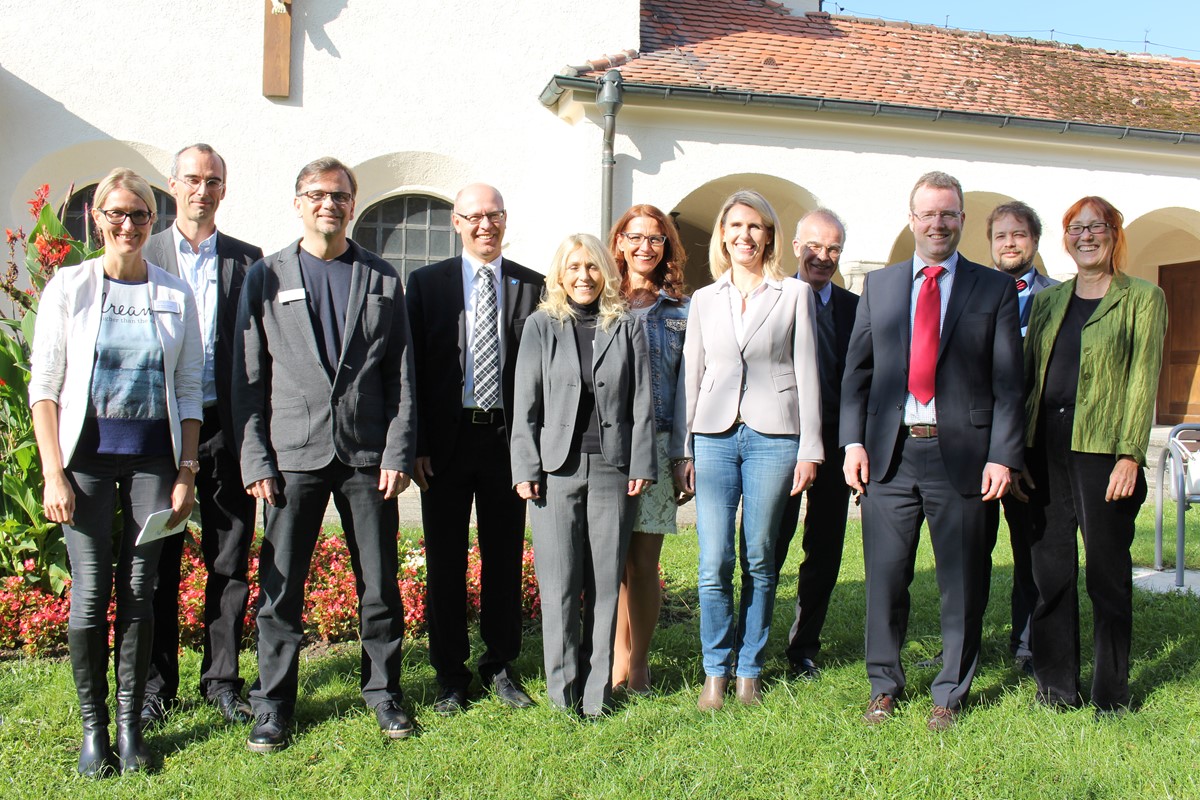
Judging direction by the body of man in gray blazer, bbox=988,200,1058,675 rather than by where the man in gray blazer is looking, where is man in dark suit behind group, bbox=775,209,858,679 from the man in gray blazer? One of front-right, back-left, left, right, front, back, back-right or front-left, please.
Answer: front-right

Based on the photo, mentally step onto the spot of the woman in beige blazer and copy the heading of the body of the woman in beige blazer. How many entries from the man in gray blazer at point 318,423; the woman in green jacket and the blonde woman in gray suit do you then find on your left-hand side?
1

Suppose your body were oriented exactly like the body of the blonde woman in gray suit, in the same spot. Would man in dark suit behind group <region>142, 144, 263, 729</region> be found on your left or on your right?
on your right

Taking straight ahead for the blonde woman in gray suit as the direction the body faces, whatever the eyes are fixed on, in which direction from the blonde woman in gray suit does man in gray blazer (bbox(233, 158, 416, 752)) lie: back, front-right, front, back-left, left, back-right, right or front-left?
right

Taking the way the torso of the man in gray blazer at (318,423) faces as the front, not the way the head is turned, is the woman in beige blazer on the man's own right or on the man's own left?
on the man's own left

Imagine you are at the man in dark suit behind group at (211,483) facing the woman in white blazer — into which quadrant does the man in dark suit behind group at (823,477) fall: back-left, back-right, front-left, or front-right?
back-left

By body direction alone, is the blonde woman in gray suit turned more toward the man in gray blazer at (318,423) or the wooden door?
the man in gray blazer

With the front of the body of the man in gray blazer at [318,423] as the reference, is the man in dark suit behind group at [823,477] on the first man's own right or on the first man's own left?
on the first man's own left

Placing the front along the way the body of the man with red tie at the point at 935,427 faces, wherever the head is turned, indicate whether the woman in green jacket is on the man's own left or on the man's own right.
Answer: on the man's own left
